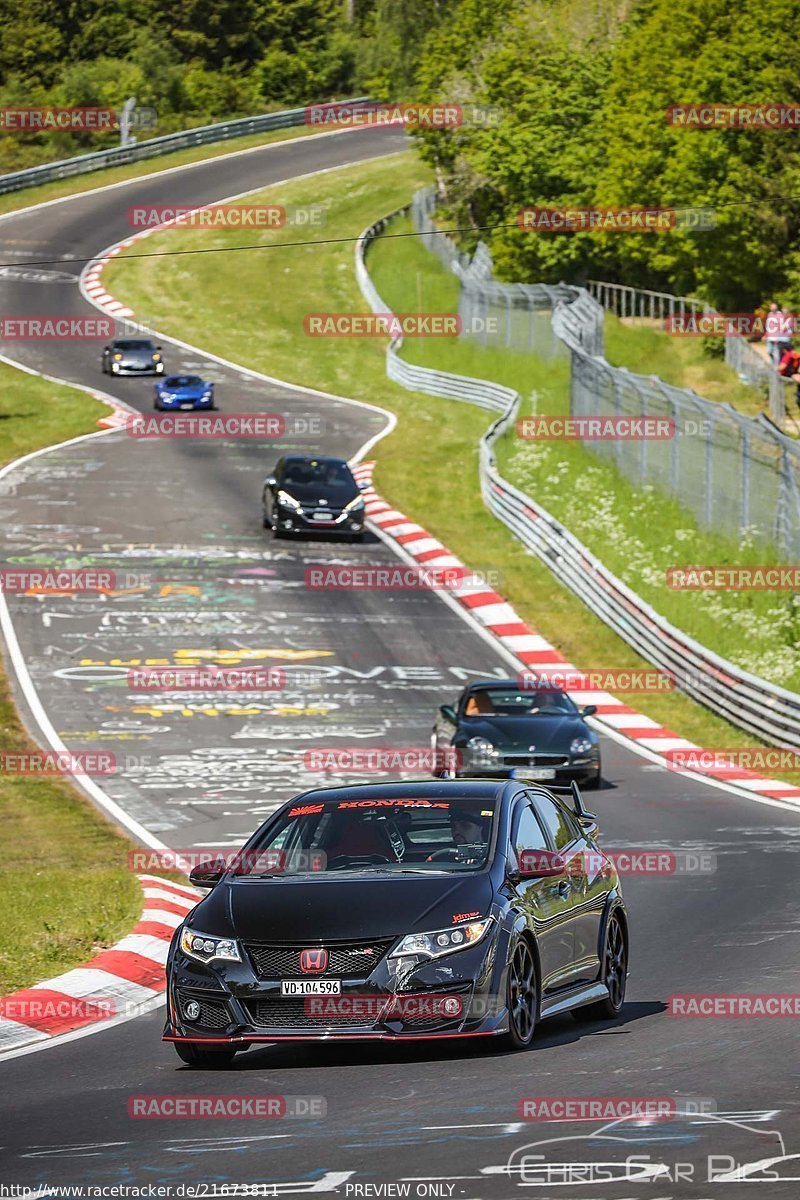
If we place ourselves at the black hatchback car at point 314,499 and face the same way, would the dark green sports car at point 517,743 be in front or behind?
in front

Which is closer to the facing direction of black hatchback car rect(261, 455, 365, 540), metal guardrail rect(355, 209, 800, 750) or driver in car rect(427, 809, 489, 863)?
the driver in car

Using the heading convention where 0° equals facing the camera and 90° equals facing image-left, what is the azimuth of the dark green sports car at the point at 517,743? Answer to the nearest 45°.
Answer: approximately 0°

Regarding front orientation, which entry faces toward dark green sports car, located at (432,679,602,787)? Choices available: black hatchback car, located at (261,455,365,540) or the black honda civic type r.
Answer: black hatchback car, located at (261,455,365,540)

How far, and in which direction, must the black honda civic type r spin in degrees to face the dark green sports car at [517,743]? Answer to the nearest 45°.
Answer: approximately 135° to its right

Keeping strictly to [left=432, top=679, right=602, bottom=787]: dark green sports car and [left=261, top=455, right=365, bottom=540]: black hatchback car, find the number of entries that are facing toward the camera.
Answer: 2

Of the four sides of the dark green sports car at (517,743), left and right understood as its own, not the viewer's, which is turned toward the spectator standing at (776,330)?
back

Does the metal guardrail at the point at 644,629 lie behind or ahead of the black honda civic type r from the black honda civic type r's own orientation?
behind

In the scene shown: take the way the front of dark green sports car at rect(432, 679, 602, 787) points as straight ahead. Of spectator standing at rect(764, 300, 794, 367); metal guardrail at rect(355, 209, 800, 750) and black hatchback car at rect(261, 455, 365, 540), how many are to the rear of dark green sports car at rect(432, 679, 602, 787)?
3

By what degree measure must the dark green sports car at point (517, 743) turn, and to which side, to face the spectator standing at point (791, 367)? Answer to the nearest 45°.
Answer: approximately 180°

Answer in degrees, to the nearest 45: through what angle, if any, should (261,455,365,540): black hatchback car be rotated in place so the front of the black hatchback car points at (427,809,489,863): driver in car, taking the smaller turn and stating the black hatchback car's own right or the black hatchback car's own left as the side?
0° — it already faces them

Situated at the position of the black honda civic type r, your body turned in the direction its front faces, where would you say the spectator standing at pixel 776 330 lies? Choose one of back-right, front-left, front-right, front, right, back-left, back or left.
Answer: back-right

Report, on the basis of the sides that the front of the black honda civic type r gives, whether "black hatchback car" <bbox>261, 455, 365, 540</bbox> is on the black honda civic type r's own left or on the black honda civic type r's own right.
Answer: on the black honda civic type r's own right

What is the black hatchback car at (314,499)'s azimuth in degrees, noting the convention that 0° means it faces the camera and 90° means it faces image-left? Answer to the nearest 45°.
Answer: approximately 0°
